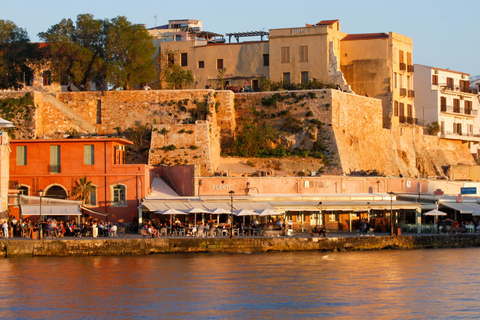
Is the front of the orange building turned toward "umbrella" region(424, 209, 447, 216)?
no

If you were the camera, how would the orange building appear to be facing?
facing the viewer

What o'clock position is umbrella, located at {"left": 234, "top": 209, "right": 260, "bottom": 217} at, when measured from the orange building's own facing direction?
The umbrella is roughly at 10 o'clock from the orange building.

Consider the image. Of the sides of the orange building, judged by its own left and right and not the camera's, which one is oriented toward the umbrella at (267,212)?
left

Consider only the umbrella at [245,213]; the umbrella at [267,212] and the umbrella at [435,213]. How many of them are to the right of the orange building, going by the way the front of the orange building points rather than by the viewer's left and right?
0

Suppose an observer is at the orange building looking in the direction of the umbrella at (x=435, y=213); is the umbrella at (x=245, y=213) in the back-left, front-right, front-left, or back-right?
front-right

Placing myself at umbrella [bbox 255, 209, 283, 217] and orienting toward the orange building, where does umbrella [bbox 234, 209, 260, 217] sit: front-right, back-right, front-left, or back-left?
front-left
